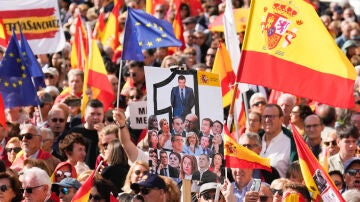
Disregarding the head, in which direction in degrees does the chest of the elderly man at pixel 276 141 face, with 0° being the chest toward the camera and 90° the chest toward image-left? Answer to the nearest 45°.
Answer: approximately 45°

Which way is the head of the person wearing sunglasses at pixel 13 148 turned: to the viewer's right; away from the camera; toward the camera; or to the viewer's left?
toward the camera

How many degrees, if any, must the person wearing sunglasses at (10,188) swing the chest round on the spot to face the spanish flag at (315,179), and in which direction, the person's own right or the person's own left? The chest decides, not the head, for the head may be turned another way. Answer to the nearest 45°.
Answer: approximately 90° to the person's own left

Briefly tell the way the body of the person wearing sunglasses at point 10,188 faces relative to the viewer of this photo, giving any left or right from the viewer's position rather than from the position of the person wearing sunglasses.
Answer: facing the viewer and to the left of the viewer

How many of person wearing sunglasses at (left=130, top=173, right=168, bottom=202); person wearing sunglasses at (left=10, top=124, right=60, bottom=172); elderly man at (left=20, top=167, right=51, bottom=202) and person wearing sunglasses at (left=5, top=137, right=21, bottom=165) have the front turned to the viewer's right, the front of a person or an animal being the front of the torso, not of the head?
0

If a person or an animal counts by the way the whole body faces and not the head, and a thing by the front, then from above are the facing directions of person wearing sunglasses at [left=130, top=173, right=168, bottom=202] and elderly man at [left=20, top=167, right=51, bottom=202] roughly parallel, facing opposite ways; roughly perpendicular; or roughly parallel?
roughly parallel

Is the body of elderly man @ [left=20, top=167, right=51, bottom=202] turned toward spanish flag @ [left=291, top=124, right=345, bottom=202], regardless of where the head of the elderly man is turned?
no

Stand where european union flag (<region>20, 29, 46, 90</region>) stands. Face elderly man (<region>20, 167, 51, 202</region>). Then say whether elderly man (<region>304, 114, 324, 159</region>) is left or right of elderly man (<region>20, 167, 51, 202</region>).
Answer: left

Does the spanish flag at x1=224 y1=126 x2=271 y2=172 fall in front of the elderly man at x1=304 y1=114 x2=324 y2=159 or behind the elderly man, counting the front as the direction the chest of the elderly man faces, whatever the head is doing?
in front

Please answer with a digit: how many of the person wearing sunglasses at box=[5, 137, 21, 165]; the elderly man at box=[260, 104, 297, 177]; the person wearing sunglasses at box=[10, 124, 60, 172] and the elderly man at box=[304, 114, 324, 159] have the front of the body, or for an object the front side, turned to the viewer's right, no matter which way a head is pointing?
0

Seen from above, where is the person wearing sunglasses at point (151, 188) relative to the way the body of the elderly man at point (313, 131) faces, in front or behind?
in front

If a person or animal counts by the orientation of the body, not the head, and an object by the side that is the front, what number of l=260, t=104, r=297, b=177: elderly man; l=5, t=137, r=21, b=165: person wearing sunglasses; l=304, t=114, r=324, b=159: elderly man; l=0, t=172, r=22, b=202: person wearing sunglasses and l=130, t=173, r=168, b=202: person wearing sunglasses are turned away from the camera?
0

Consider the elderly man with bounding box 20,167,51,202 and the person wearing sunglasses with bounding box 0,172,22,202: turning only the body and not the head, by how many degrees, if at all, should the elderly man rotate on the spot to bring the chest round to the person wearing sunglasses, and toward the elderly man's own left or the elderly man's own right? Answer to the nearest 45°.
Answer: approximately 90° to the elderly man's own right

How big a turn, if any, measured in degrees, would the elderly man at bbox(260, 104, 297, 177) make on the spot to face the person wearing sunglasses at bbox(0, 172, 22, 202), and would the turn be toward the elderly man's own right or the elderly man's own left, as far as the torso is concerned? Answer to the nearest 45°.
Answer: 0° — they already face them

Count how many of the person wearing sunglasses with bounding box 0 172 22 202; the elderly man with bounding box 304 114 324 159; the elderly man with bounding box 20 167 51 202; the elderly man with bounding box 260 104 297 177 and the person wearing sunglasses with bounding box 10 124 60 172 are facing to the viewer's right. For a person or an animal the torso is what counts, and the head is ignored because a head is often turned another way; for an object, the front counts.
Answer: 0

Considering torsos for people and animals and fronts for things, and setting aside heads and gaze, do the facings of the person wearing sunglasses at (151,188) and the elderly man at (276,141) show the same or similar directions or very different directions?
same or similar directions

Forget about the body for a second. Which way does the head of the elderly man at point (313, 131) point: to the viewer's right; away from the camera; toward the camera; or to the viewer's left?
toward the camera

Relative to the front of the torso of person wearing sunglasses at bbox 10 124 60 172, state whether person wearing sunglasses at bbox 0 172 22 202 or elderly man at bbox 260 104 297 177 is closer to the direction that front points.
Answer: the person wearing sunglasses
